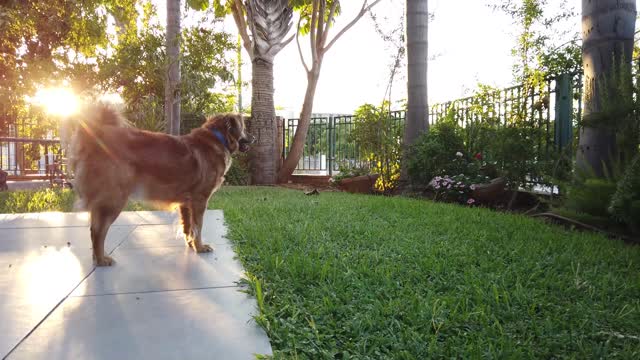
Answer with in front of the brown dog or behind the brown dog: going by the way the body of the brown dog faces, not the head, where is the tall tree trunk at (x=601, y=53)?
in front

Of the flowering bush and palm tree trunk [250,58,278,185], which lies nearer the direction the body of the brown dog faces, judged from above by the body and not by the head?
the flowering bush

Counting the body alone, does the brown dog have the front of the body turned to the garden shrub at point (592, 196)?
yes

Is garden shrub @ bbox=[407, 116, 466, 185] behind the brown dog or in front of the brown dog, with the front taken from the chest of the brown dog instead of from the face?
in front

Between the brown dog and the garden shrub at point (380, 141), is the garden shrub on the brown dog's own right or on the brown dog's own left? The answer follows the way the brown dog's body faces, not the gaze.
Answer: on the brown dog's own left

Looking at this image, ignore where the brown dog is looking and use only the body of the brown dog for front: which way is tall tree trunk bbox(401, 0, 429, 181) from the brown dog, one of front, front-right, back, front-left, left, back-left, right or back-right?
front-left

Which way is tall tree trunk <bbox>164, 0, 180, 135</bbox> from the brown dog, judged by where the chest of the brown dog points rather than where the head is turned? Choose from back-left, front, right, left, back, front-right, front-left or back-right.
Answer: left

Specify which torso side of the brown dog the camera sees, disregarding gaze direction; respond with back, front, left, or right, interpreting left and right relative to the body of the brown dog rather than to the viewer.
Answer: right

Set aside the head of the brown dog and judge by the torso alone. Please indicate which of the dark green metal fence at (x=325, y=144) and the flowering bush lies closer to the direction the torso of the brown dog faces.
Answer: the flowering bush

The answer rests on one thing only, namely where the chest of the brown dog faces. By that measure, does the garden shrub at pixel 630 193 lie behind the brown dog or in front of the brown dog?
in front

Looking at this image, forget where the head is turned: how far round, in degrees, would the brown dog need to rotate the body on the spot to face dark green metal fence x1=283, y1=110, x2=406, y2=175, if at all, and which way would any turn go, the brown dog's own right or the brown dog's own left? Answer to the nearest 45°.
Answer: approximately 45° to the brown dog's own left

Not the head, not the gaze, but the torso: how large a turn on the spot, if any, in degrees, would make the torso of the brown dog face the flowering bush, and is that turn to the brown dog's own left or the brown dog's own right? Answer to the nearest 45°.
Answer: approximately 45° to the brown dog's own left
